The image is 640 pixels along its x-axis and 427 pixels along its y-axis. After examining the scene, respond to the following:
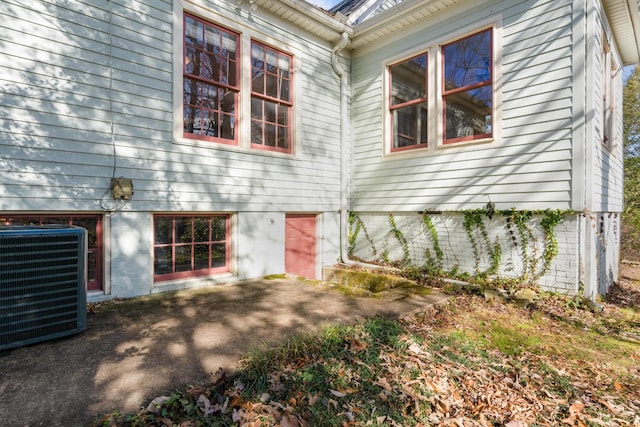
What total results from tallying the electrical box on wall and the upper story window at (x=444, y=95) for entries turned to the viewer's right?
0

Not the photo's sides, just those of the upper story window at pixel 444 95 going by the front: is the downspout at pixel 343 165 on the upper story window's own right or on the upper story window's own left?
on the upper story window's own right

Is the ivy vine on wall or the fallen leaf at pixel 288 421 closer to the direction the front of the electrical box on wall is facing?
the fallen leaf

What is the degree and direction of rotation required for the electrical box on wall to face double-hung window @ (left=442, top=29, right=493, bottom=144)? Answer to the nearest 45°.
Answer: approximately 90° to its left

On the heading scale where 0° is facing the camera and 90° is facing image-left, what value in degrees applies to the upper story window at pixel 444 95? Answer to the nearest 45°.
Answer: approximately 45°

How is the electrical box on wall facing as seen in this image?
toward the camera

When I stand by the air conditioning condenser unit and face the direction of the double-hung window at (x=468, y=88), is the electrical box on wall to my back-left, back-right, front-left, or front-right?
front-left

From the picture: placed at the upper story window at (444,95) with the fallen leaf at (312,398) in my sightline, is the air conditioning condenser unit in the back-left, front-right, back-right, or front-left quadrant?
front-right

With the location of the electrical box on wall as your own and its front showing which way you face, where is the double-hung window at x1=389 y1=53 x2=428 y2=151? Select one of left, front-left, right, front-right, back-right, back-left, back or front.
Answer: left

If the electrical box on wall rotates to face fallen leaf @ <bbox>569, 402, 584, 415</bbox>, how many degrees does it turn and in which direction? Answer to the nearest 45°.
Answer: approximately 45° to its left
